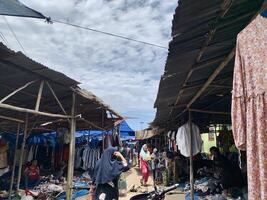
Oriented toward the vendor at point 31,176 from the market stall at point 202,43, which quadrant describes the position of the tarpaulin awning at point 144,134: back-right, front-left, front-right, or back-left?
front-right

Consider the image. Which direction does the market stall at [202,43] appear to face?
to the viewer's left

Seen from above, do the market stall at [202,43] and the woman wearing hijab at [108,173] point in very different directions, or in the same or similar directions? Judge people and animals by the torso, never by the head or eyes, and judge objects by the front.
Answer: very different directions

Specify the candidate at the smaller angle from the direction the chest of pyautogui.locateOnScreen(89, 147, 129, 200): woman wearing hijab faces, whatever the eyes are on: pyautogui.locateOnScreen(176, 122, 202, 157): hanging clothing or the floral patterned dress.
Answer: the hanging clothing

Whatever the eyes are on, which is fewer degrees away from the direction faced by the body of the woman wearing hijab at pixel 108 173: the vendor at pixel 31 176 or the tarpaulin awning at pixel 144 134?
the tarpaulin awning

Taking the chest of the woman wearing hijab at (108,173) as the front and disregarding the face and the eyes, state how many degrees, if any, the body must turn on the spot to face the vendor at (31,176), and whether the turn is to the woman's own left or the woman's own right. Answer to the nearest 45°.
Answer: approximately 135° to the woman's own left

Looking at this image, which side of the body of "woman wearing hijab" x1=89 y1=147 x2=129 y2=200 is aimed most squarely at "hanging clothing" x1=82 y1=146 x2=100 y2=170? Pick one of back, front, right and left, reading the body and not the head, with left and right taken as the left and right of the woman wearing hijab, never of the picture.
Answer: left

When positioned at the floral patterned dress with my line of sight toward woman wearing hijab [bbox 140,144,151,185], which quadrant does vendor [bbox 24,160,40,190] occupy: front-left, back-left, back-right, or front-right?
front-left
